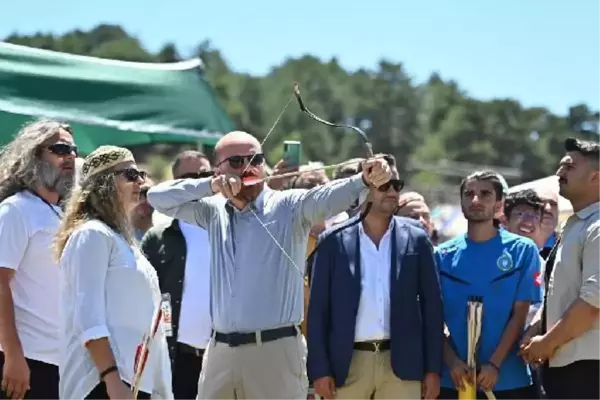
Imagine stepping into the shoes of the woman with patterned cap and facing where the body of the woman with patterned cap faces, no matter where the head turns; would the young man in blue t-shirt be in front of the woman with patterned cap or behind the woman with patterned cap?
in front

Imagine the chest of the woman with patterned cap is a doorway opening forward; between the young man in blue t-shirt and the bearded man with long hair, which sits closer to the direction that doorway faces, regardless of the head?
the young man in blue t-shirt

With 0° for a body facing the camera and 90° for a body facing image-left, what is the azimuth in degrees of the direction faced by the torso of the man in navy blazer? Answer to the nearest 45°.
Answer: approximately 0°

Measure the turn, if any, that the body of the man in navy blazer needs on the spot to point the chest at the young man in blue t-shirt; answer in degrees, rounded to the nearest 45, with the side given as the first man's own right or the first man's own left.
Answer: approximately 90° to the first man's own left

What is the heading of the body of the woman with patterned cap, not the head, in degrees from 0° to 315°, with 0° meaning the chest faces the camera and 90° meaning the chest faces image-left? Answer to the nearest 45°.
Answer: approximately 270°
